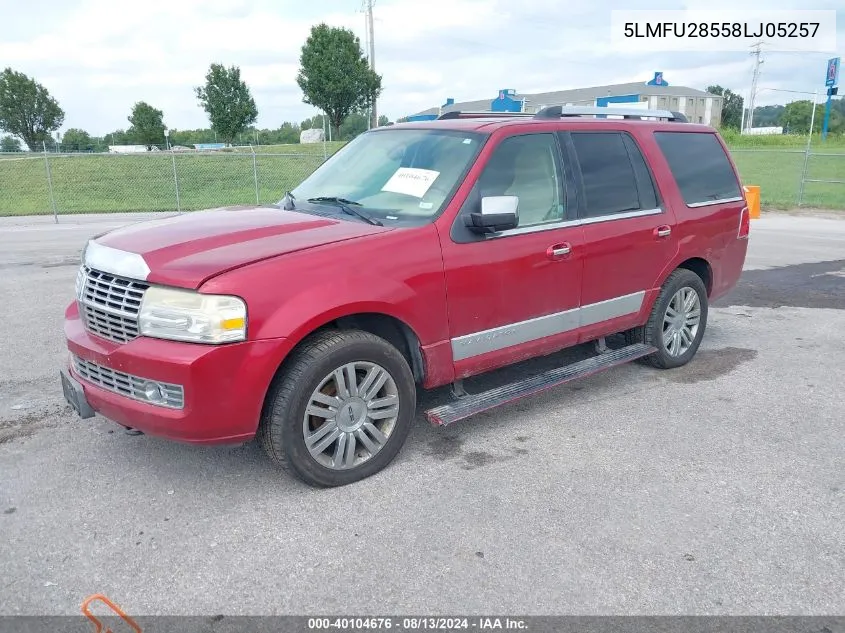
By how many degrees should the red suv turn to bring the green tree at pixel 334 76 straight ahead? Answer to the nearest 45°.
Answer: approximately 135° to its right

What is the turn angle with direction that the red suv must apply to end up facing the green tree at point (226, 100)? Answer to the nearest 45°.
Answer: approximately 135° to its right

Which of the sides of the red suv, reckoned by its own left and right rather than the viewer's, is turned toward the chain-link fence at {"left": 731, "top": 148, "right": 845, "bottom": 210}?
back

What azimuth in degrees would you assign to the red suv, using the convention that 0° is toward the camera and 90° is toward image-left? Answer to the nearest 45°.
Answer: approximately 45°

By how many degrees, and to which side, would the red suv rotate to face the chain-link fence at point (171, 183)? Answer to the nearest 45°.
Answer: approximately 135° to its right

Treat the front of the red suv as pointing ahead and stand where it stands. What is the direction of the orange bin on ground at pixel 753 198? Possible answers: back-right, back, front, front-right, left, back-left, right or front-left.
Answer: back
